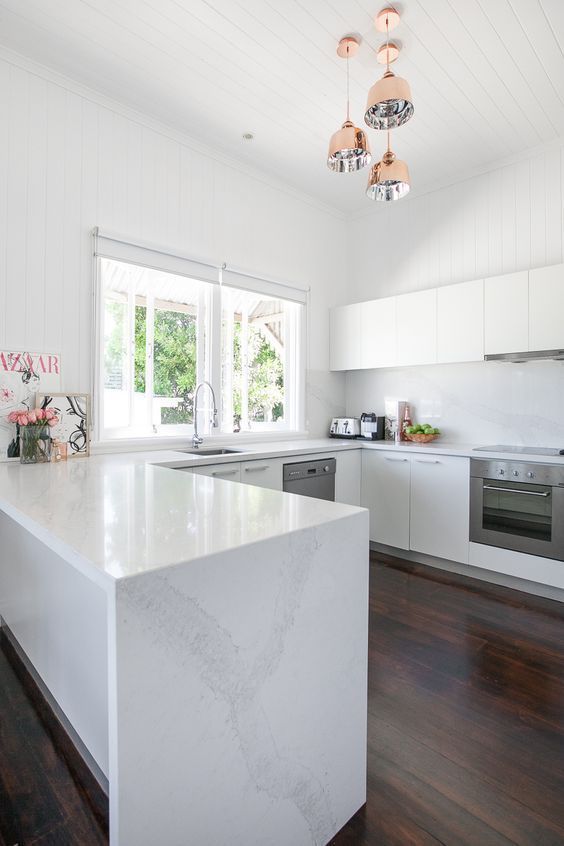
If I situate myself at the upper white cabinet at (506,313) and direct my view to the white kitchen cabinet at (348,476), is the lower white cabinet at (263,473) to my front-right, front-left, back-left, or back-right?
front-left

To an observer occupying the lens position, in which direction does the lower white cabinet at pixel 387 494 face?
facing the viewer and to the left of the viewer

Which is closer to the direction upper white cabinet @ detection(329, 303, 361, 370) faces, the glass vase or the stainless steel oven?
the glass vase

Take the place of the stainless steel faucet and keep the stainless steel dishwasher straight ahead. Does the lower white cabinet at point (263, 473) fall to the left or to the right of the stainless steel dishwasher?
right

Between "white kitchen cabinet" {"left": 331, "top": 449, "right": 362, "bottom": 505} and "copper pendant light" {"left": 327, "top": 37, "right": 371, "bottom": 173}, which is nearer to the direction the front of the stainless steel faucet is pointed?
the copper pendant light

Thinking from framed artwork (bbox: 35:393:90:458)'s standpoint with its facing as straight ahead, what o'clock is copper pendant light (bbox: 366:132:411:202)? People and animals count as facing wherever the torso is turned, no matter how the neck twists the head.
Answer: The copper pendant light is roughly at 10 o'clock from the framed artwork.

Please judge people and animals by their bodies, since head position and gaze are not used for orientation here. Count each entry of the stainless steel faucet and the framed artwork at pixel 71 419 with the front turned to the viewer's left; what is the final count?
0

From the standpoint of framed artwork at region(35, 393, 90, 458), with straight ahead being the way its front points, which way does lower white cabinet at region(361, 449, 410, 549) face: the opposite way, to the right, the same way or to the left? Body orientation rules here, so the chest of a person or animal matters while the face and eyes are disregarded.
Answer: to the right

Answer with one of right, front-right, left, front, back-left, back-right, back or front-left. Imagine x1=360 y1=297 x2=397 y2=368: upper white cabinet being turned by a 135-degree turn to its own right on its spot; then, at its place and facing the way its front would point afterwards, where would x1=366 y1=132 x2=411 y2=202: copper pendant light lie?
back

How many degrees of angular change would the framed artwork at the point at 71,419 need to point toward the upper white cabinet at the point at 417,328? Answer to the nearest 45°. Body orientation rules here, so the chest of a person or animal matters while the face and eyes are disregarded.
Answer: approximately 90° to its left

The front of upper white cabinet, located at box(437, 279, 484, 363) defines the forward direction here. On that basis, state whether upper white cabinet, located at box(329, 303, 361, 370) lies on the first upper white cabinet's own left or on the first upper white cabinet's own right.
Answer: on the first upper white cabinet's own right

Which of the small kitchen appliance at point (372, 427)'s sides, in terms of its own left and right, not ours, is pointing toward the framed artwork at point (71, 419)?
front

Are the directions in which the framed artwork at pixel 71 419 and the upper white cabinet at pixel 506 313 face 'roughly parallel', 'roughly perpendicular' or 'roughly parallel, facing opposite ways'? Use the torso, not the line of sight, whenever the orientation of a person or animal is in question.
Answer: roughly perpendicular

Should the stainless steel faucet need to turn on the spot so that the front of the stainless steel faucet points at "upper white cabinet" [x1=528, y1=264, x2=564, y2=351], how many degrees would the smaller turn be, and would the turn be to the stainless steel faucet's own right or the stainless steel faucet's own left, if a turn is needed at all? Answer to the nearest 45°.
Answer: approximately 45° to the stainless steel faucet's own left

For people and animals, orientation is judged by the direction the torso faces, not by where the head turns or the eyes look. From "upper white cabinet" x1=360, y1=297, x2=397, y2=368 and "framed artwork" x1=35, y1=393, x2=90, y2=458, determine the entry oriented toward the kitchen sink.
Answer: the upper white cabinet

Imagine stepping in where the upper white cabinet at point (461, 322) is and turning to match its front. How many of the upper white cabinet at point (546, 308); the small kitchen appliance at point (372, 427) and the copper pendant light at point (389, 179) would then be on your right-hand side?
1

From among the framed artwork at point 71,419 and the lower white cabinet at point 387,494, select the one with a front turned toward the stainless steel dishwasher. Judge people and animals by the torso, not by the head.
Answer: the lower white cabinet

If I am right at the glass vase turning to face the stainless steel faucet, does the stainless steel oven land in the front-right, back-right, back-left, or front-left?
front-right

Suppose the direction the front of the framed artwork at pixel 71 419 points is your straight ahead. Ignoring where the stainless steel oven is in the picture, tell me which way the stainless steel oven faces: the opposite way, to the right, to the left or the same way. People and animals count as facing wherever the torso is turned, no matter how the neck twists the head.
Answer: to the right
